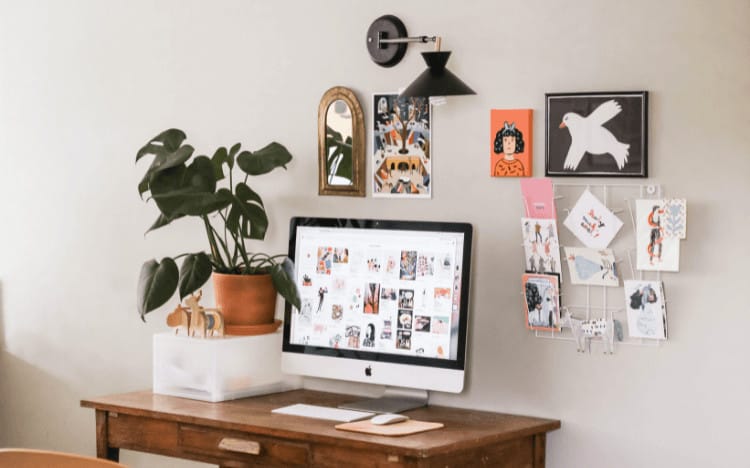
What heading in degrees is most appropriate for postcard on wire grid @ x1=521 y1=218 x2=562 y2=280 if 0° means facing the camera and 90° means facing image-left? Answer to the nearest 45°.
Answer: approximately 0°

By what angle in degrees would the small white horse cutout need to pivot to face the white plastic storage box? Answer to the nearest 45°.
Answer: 0° — it already faces it

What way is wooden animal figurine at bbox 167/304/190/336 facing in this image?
to the viewer's left

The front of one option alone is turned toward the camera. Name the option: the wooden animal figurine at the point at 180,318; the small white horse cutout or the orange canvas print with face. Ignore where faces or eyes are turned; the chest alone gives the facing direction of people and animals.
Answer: the orange canvas print with face

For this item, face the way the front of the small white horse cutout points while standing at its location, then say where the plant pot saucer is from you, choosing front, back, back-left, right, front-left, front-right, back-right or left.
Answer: front

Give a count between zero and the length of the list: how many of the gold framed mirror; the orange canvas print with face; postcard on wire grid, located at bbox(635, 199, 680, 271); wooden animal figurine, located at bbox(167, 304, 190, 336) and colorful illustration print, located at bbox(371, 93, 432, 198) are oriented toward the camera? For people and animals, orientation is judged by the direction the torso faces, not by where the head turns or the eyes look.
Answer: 4

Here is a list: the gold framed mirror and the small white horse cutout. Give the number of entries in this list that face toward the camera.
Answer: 1

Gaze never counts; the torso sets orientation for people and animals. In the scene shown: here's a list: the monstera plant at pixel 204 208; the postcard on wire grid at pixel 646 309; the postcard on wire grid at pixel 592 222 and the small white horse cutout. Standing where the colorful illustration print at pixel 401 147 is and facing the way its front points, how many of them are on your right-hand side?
1

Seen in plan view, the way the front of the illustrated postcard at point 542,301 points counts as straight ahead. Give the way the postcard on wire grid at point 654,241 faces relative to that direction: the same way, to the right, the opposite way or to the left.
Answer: the same way

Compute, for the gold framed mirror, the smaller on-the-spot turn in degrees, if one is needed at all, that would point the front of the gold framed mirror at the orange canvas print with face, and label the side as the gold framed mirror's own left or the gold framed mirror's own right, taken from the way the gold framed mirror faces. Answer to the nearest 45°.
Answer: approximately 45° to the gold framed mirror's own left

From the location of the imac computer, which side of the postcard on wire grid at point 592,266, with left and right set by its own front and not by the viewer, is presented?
right

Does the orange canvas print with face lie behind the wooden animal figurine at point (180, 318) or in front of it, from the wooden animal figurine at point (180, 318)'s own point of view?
behind

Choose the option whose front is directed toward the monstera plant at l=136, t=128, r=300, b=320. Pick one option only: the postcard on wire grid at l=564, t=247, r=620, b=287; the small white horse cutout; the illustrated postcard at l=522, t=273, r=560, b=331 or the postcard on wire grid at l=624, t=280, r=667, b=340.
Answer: the small white horse cutout

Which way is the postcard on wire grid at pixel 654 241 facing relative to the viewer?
toward the camera

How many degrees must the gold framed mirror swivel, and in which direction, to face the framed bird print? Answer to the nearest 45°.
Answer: approximately 45° to its left

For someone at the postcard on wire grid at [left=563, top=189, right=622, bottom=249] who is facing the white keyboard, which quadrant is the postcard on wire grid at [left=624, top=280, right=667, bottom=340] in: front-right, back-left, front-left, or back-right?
back-left
